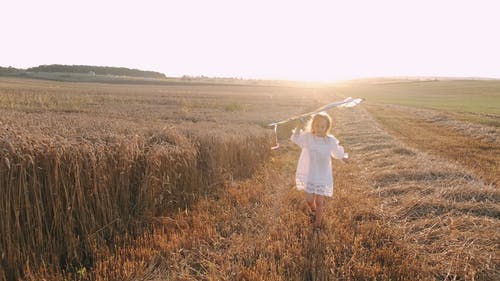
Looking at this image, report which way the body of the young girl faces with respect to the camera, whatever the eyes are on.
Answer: toward the camera
